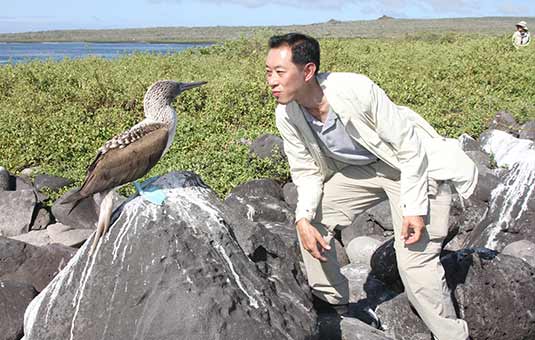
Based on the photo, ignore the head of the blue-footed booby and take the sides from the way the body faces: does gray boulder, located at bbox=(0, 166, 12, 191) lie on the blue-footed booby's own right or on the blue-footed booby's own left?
on the blue-footed booby's own left

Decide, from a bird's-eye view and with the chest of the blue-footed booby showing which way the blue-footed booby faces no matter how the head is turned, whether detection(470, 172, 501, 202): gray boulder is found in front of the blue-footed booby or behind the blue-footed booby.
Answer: in front

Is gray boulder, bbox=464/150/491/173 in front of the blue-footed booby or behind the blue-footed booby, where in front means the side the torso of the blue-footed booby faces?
in front

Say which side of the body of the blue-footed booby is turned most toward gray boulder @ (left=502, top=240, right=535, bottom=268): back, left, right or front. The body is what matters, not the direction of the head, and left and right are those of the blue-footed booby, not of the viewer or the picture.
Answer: front

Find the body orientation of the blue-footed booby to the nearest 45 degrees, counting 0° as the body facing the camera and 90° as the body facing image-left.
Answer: approximately 270°

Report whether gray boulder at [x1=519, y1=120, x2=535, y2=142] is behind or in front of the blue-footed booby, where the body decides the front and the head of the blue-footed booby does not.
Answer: in front
